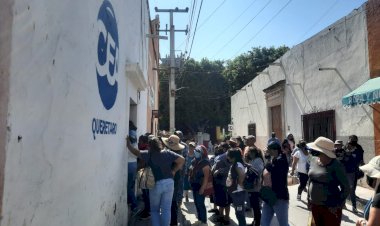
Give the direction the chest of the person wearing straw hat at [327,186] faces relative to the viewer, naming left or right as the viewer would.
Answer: facing the viewer and to the left of the viewer

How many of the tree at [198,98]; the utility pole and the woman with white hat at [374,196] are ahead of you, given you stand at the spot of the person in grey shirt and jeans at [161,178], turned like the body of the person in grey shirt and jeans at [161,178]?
2

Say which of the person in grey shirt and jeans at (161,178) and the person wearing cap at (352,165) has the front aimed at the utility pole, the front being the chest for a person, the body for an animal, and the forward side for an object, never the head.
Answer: the person in grey shirt and jeans

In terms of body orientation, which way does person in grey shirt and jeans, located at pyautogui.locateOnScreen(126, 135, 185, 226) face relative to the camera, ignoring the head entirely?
away from the camera

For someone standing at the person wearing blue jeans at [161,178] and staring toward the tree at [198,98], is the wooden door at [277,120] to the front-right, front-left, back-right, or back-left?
front-right

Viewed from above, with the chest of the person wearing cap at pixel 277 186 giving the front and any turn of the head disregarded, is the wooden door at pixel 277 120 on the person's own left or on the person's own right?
on the person's own right
